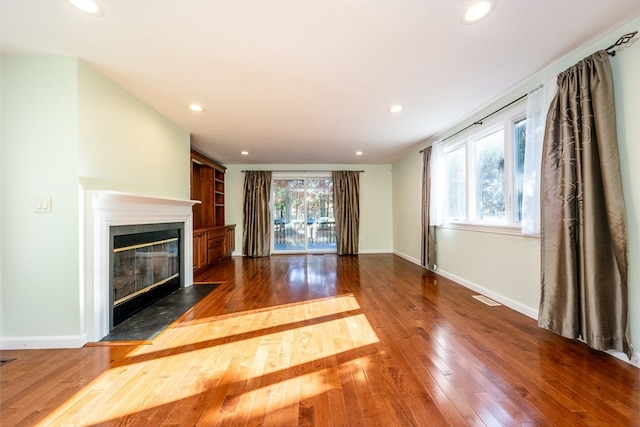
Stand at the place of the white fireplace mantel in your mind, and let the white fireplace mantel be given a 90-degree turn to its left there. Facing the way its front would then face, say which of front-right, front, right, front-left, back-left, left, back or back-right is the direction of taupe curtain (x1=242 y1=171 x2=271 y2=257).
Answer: front

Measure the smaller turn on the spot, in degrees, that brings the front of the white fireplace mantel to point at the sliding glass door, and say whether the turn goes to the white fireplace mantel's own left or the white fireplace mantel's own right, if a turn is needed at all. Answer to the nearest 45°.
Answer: approximately 90° to the white fireplace mantel's own left

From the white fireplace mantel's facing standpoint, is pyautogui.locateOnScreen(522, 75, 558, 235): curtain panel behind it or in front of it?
in front

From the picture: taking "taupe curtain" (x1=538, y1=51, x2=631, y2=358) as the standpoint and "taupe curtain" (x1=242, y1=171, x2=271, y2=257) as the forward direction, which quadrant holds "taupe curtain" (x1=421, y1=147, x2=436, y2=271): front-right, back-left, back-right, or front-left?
front-right

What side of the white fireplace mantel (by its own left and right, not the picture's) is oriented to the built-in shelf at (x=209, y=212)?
left

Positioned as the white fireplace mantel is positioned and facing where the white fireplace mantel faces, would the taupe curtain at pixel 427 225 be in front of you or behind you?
in front

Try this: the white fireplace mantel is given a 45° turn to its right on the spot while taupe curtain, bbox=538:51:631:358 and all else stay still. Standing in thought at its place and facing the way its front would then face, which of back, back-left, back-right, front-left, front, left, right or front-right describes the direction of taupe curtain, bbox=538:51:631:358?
front-left

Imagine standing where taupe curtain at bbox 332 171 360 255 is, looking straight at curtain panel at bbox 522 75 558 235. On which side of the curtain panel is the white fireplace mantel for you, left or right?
right

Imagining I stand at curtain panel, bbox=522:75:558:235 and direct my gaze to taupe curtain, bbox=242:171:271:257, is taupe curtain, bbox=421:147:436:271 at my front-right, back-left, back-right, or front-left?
front-right

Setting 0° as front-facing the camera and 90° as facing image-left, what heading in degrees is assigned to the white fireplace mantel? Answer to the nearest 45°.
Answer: approximately 315°

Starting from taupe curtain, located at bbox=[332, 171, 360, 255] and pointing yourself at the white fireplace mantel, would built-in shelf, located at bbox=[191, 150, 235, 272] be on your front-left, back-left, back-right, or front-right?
front-right
